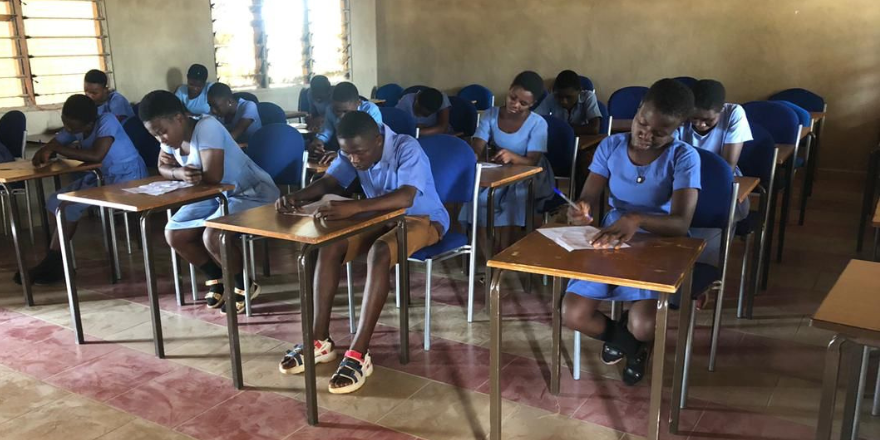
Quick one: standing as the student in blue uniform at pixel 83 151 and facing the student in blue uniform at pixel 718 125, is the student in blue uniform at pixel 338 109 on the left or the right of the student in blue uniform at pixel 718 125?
left

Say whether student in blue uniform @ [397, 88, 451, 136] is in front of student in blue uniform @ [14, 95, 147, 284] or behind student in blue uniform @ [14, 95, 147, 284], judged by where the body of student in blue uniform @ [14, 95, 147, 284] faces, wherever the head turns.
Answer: behind

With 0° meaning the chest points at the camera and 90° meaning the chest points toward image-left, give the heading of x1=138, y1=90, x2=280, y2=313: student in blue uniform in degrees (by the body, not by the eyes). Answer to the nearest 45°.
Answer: approximately 45°

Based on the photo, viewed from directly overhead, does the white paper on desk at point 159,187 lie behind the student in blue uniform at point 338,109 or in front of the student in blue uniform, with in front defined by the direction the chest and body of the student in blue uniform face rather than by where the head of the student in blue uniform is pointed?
in front

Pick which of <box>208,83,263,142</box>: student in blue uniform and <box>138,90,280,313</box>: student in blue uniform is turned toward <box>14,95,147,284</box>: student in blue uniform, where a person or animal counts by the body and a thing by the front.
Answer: <box>208,83,263,142</box>: student in blue uniform

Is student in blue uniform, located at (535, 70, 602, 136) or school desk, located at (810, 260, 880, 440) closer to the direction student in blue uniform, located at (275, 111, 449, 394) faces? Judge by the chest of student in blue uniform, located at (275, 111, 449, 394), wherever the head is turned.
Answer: the school desk

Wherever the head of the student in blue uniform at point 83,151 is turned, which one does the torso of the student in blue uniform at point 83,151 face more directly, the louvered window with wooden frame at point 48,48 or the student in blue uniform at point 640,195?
the student in blue uniform

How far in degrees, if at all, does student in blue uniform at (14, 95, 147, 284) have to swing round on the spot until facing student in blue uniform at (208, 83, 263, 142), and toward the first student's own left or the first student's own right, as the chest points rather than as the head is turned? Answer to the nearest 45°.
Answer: approximately 180°

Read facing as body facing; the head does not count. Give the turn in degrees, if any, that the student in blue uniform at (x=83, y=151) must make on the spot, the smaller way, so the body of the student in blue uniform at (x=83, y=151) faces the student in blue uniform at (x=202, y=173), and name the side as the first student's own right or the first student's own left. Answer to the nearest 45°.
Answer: approximately 90° to the first student's own left

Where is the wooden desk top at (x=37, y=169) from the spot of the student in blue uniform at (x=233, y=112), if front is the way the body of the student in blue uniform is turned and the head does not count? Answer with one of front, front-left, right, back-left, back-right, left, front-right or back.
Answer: front

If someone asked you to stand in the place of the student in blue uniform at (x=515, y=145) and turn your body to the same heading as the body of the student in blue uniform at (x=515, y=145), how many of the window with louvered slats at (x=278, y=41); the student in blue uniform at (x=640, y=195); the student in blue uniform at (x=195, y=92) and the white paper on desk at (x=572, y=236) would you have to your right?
2

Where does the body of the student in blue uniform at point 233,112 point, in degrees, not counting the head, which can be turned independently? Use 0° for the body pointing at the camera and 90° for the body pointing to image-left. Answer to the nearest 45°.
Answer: approximately 45°
